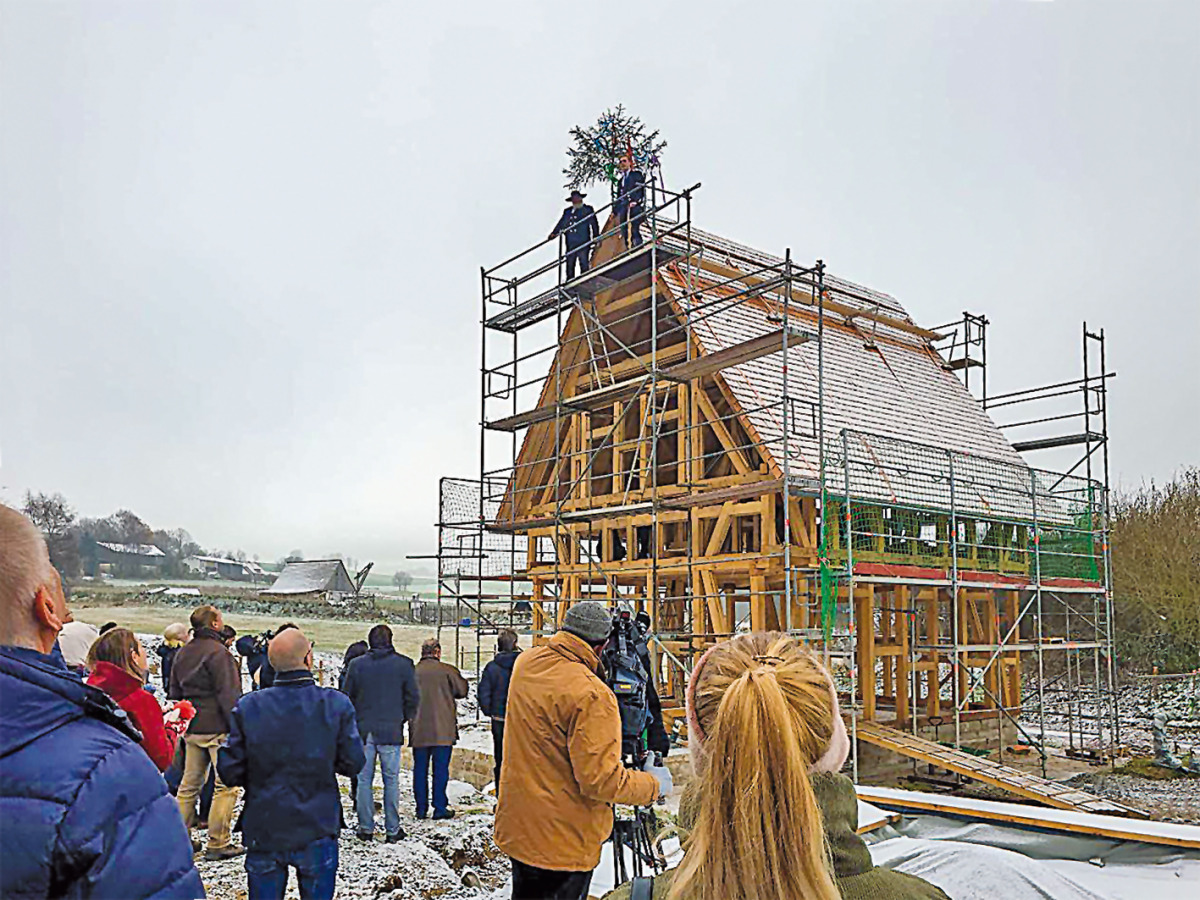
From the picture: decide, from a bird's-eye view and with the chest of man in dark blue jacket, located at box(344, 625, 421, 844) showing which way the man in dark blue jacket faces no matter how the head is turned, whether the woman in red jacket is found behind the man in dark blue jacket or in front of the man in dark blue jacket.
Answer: behind

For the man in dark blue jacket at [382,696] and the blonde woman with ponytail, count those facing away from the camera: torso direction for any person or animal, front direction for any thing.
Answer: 2

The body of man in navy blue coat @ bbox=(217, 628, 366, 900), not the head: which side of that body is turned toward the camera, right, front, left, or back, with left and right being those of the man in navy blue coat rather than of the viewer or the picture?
back

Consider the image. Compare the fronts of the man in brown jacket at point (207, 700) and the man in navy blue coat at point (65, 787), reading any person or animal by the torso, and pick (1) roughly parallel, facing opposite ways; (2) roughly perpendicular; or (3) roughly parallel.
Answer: roughly parallel

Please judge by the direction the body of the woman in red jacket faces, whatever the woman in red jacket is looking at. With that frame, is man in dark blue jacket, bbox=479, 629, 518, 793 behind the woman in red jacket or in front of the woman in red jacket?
in front

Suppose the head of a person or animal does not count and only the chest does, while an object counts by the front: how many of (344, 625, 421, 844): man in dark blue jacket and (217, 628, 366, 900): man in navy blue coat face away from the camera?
2

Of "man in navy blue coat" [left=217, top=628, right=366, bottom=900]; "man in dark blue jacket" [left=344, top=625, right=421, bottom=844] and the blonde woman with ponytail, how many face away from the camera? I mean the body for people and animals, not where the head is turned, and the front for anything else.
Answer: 3

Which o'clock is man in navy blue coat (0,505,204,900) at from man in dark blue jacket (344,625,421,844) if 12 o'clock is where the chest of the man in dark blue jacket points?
The man in navy blue coat is roughly at 6 o'clock from the man in dark blue jacket.

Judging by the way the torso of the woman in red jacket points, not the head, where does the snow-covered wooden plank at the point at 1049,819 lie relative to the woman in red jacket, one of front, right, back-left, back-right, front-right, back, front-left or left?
front-right

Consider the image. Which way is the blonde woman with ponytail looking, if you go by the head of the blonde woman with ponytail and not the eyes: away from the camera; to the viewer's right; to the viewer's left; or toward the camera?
away from the camera

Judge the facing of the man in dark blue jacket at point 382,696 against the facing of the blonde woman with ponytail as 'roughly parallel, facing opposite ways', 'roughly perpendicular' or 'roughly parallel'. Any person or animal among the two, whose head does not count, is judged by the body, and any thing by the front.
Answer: roughly parallel

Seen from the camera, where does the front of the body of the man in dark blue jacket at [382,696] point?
away from the camera
